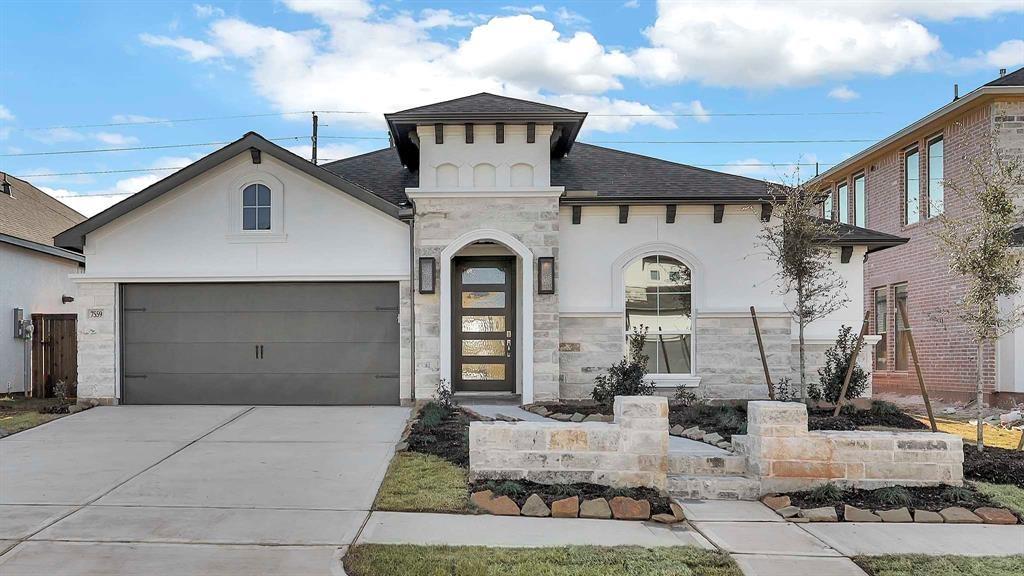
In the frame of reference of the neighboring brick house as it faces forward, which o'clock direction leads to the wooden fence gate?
The wooden fence gate is roughly at 2 o'clock from the neighboring brick house.

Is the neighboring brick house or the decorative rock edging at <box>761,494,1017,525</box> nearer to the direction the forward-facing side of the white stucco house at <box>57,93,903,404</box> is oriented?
the decorative rock edging

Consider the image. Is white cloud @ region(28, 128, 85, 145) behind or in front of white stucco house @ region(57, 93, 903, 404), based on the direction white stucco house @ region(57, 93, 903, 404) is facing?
behind

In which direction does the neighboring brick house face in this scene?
toward the camera

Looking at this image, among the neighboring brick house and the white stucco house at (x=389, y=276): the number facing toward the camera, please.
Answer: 2

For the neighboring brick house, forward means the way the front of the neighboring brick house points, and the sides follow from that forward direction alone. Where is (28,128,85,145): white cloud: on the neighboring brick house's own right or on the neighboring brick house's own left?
on the neighboring brick house's own right

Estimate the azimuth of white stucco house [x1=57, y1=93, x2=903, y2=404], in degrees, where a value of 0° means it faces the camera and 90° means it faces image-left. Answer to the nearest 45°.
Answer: approximately 0°

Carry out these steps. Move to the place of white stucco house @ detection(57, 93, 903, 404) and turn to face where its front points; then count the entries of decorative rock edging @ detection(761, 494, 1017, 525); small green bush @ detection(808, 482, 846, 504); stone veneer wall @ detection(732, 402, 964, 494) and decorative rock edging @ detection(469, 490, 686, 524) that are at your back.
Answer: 0

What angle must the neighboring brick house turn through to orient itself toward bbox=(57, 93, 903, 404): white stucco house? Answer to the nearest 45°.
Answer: approximately 45° to its right

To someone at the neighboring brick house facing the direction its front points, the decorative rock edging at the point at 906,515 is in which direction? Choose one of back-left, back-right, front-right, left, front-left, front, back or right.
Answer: front

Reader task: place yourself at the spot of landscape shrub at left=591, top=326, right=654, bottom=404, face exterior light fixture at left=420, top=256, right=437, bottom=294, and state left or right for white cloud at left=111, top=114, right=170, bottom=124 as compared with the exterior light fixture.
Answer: right
